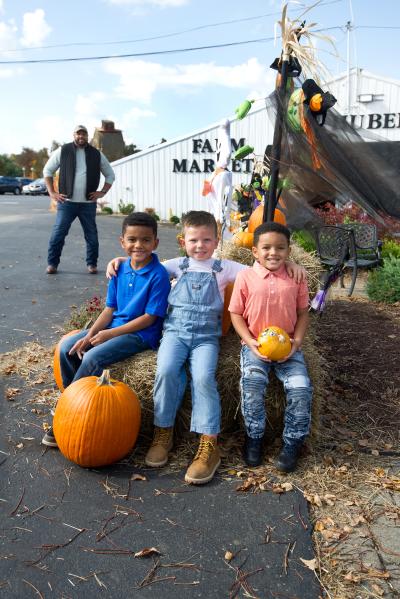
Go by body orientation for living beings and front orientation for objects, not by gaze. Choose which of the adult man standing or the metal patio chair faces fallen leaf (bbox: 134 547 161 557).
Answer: the adult man standing

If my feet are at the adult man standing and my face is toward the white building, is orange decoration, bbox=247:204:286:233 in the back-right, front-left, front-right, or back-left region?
back-right

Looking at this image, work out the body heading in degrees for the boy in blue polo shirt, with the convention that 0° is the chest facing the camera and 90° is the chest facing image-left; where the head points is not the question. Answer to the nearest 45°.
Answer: approximately 45°

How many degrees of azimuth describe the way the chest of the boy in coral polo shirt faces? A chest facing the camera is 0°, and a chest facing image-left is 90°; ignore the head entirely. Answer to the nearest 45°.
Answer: approximately 0°

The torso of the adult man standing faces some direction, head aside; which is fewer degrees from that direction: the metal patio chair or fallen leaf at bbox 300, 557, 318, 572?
the fallen leaf

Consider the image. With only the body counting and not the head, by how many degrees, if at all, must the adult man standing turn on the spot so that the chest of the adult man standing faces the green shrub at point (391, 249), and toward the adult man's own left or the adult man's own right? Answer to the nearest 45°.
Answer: approximately 90° to the adult man's own left

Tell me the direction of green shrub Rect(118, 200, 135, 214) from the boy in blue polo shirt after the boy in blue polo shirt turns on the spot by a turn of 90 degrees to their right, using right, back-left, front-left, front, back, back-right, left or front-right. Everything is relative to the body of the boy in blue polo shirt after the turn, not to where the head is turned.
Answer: front-right

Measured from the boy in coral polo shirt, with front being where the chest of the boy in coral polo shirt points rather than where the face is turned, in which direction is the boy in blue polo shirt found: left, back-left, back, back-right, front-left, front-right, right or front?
right
